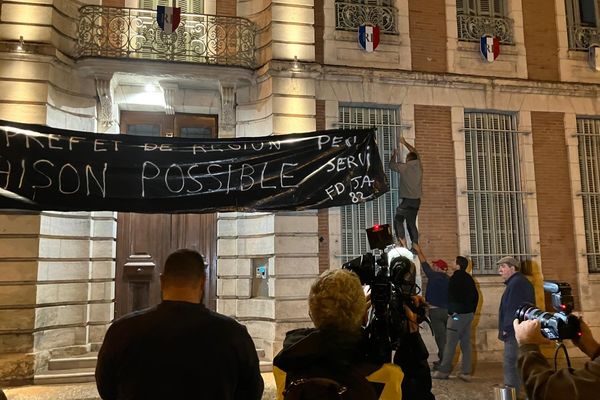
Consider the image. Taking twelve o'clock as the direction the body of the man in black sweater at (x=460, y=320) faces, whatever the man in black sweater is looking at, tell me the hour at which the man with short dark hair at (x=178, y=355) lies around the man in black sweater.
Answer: The man with short dark hair is roughly at 8 o'clock from the man in black sweater.

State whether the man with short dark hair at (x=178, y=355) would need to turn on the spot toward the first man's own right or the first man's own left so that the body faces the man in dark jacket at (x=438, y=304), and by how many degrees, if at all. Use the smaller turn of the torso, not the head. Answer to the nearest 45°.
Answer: approximately 45° to the first man's own right

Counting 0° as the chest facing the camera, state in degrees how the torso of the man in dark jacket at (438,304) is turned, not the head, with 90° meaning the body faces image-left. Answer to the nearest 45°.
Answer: approximately 135°

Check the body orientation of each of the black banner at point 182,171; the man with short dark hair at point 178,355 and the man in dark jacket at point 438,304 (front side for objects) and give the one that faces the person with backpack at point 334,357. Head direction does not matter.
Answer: the black banner

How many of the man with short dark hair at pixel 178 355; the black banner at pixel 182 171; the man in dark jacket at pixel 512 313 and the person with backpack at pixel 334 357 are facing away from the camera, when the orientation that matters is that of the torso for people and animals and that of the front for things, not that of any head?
2

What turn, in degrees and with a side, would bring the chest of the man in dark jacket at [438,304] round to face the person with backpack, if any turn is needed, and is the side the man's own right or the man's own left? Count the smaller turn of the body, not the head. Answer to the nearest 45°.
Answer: approximately 135° to the man's own left

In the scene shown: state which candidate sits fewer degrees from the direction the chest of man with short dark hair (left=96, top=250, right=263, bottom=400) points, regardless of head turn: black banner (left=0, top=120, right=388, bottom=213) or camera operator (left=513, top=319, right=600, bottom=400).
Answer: the black banner

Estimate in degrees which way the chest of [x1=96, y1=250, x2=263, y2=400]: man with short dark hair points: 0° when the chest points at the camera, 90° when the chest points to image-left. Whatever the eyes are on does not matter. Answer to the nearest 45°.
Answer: approximately 180°

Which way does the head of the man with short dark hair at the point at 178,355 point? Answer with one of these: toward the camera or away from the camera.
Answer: away from the camera
